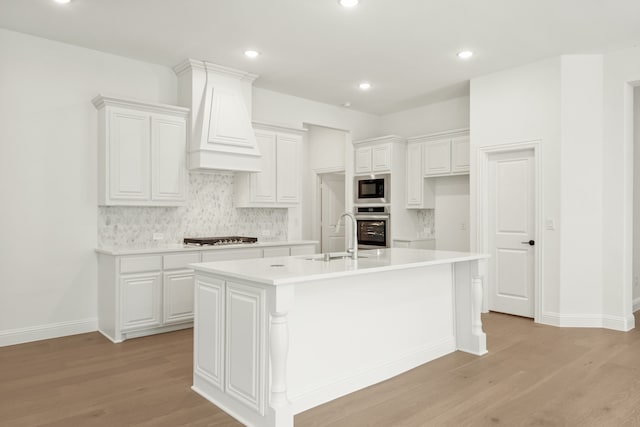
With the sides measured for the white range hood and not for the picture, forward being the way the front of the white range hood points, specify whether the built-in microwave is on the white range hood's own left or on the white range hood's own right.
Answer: on the white range hood's own left

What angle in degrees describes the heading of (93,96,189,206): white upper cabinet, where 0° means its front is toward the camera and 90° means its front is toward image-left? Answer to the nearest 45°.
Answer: approximately 315°

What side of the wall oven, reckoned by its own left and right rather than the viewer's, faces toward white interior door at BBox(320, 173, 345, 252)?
right

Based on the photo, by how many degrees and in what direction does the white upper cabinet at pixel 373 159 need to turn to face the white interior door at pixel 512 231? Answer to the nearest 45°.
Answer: approximately 90° to its left

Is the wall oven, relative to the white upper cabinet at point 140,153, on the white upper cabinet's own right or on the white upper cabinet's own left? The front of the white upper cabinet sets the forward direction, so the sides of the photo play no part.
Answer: on the white upper cabinet's own left

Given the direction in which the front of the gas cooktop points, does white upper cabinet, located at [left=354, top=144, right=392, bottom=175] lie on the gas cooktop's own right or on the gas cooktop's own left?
on the gas cooktop's own left

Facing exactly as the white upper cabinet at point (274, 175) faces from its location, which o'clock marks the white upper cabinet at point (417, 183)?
the white upper cabinet at point (417, 183) is roughly at 10 o'clock from the white upper cabinet at point (274, 175).

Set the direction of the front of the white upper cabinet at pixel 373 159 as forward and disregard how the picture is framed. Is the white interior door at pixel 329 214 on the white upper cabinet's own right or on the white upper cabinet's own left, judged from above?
on the white upper cabinet's own right

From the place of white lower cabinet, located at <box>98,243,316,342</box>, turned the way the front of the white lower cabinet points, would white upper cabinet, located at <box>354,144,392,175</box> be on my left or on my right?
on my left
